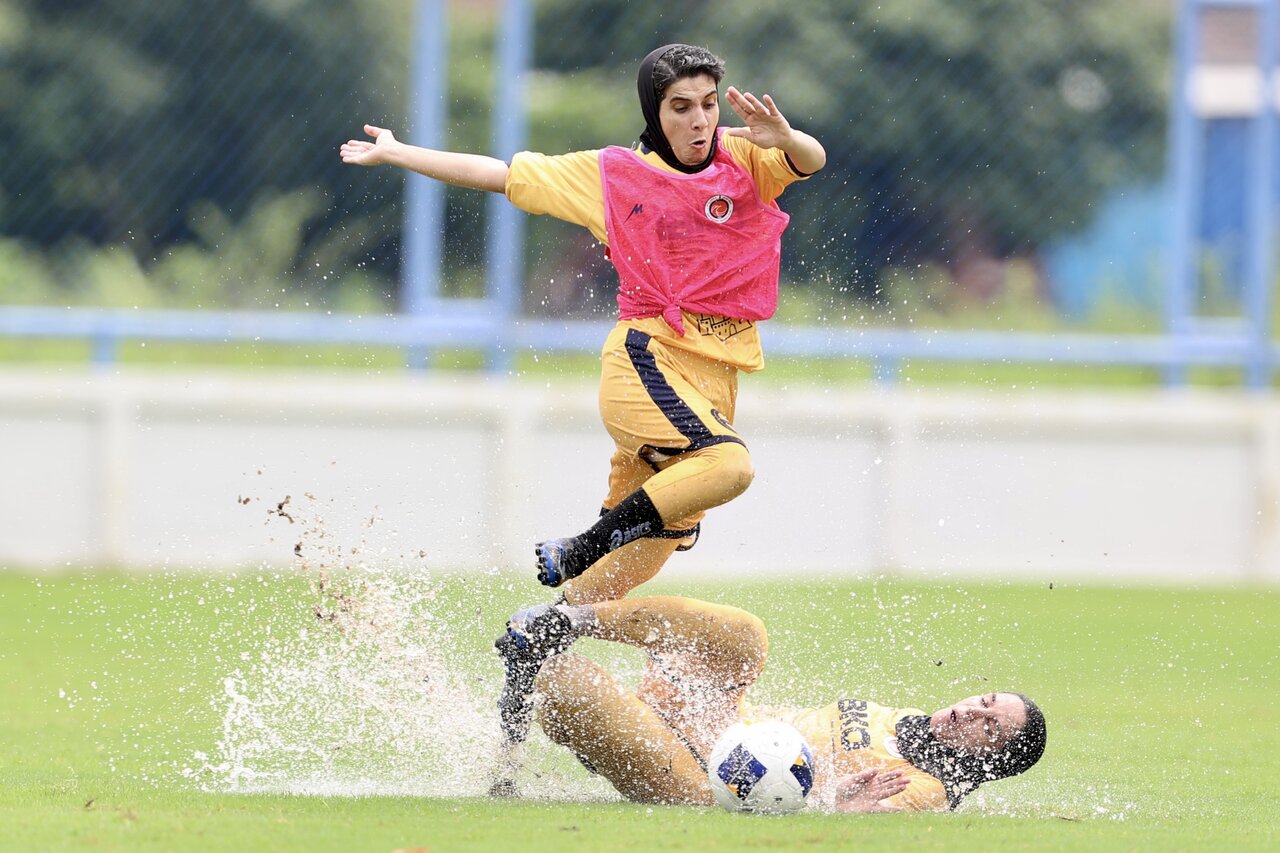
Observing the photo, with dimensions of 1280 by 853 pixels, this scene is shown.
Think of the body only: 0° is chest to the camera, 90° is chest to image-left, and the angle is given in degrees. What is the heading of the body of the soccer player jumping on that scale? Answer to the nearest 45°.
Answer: approximately 315°

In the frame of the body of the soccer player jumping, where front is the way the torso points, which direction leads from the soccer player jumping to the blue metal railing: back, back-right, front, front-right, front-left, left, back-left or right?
back-left

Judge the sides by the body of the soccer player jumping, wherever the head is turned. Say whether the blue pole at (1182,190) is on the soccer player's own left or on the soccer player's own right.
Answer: on the soccer player's own left

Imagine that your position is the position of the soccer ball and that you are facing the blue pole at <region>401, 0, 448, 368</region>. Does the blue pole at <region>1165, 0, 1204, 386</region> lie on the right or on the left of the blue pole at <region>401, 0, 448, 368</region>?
right

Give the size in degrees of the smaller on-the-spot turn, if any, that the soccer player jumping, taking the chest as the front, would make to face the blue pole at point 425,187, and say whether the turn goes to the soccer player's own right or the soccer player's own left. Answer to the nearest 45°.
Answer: approximately 135° to the soccer player's own left

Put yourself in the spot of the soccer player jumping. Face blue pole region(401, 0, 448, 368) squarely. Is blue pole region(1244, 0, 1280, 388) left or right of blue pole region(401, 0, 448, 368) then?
right
